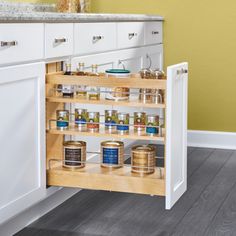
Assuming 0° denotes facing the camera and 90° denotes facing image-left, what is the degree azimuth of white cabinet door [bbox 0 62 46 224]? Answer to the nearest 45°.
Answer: approximately 315°

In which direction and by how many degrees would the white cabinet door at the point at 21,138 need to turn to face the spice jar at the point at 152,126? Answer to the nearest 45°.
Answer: approximately 45° to its left

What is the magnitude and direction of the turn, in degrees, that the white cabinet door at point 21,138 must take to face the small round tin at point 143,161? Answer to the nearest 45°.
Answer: approximately 45° to its left
